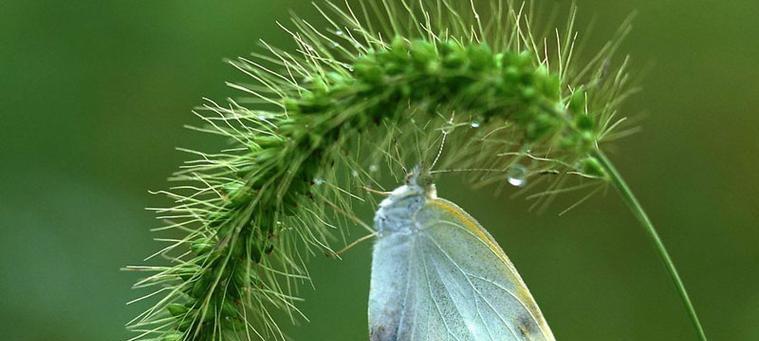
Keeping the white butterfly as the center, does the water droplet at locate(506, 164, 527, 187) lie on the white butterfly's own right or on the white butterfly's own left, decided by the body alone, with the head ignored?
on the white butterfly's own right
